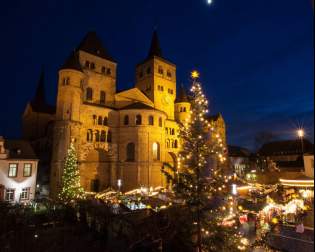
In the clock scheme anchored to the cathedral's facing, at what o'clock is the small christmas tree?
The small christmas tree is roughly at 2 o'clock from the cathedral.

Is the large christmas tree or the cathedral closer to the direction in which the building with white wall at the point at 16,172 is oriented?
the large christmas tree

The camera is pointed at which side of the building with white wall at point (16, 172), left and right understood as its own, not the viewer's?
front

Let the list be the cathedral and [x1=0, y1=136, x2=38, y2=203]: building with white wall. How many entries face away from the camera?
0

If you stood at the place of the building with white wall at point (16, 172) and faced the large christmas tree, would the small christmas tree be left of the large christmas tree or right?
left

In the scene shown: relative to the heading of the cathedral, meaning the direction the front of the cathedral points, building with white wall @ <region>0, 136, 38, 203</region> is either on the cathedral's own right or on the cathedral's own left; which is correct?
on the cathedral's own right

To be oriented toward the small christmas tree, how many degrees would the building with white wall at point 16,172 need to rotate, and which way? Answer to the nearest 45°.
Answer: approximately 45° to its left

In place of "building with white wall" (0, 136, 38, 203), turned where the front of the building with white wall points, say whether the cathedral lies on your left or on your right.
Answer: on your left

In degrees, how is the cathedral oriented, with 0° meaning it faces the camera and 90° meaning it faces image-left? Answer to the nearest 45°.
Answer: approximately 315°
